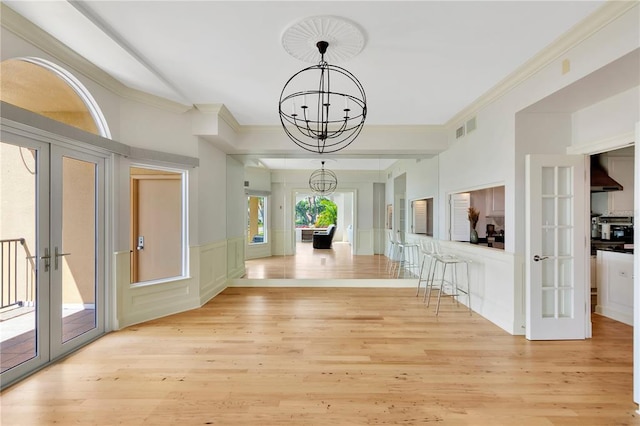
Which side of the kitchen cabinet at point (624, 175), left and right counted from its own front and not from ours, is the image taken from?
front

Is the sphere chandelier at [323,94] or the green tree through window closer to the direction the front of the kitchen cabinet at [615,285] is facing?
the sphere chandelier

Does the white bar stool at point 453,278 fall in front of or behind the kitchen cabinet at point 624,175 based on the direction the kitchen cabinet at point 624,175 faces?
in front

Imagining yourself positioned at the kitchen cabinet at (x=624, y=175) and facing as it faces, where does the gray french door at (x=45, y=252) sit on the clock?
The gray french door is roughly at 1 o'clock from the kitchen cabinet.

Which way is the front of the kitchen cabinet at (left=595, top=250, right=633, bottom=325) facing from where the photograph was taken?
facing the viewer and to the left of the viewer

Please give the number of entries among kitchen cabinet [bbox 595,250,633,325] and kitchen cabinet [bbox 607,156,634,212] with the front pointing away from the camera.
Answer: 0
